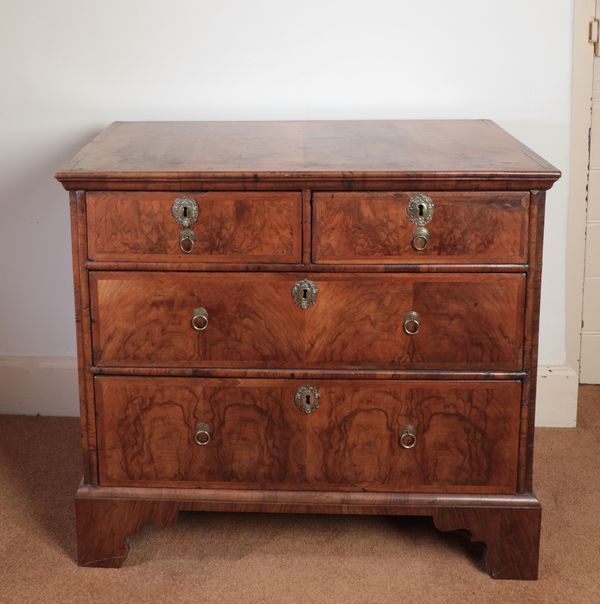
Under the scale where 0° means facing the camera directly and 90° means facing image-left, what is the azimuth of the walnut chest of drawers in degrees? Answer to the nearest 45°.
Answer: approximately 0°

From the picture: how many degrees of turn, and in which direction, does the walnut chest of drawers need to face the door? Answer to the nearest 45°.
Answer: approximately 135° to its left
